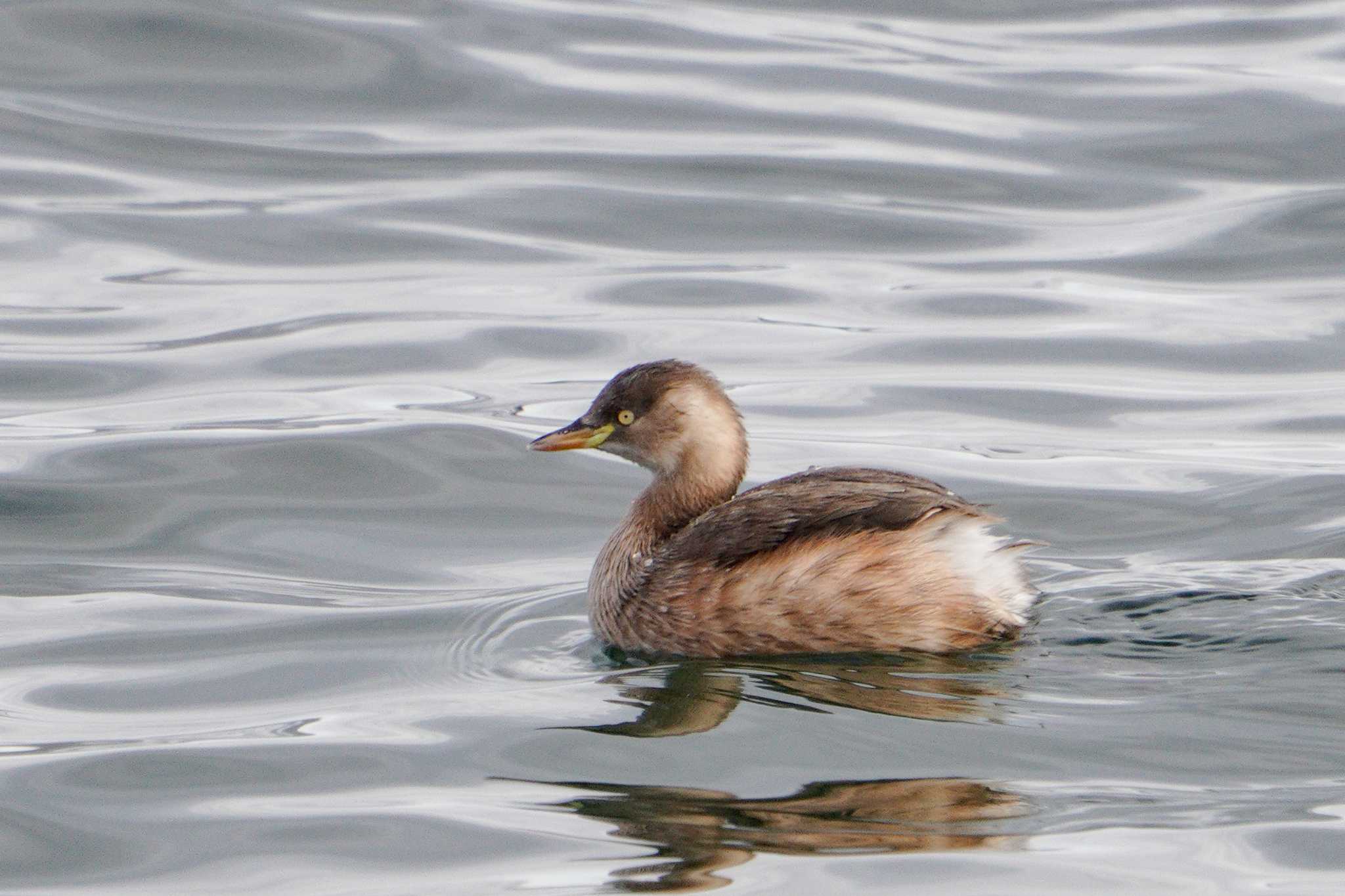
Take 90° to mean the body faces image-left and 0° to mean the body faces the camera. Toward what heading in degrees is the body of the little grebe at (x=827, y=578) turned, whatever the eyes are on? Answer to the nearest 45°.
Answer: approximately 90°
